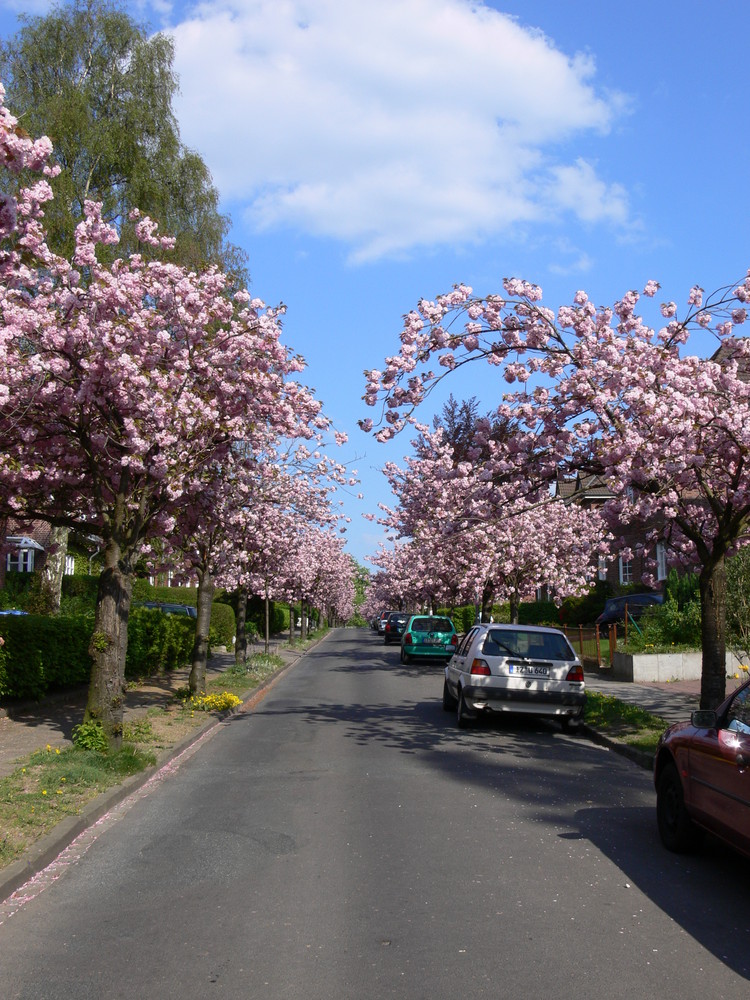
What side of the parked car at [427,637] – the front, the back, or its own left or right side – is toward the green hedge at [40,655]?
back

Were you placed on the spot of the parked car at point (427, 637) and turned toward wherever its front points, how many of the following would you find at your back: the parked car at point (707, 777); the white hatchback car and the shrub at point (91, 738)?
3

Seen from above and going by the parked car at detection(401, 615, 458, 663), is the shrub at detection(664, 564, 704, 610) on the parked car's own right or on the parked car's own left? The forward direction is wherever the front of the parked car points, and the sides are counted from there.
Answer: on the parked car's own right

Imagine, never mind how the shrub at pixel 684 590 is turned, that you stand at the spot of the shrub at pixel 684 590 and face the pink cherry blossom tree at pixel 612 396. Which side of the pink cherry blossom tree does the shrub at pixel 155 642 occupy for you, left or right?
right

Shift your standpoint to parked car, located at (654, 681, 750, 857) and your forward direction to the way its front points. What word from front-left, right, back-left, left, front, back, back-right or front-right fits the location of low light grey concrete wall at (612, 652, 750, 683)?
front-right

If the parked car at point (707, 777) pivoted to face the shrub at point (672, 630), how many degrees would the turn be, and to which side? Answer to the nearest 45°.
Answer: approximately 45° to its right

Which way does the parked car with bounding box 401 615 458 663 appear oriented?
away from the camera

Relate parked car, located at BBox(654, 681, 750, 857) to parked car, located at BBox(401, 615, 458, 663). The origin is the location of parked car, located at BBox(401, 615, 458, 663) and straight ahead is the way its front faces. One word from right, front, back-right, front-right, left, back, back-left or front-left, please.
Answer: back
